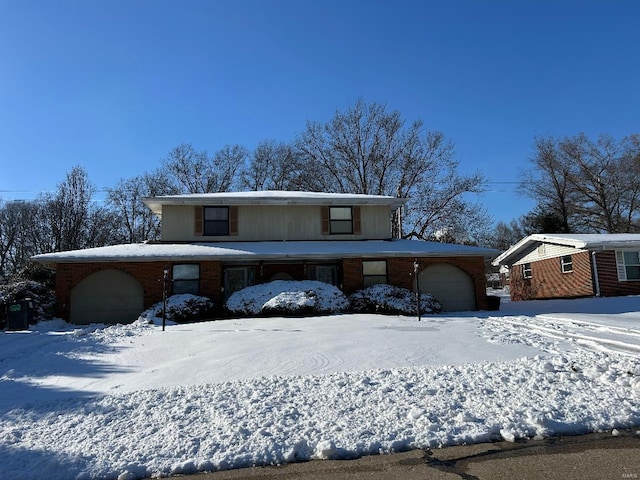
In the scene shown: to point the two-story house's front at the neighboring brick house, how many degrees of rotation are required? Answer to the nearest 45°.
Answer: approximately 90° to its left

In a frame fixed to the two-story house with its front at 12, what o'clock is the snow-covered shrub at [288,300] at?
The snow-covered shrub is roughly at 11 o'clock from the two-story house.

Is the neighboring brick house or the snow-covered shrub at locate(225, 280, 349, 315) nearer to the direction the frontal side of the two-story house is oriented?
the snow-covered shrub

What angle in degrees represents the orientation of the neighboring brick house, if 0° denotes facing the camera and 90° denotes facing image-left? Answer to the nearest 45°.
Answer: approximately 315°

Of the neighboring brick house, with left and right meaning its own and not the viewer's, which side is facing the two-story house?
right

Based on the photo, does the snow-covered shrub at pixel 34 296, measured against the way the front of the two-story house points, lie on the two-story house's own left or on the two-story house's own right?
on the two-story house's own right

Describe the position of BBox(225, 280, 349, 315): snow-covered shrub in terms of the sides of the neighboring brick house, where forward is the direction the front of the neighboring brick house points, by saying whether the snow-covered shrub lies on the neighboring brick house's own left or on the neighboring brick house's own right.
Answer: on the neighboring brick house's own right

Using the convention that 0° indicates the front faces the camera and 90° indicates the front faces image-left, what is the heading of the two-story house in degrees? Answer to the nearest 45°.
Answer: approximately 0°

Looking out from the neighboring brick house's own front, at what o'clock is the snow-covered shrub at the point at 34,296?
The snow-covered shrub is roughly at 3 o'clock from the neighboring brick house.
